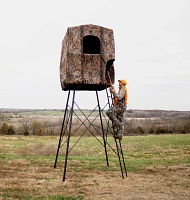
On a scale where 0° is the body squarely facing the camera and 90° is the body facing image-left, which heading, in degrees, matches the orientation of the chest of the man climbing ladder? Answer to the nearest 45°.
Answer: approximately 90°
